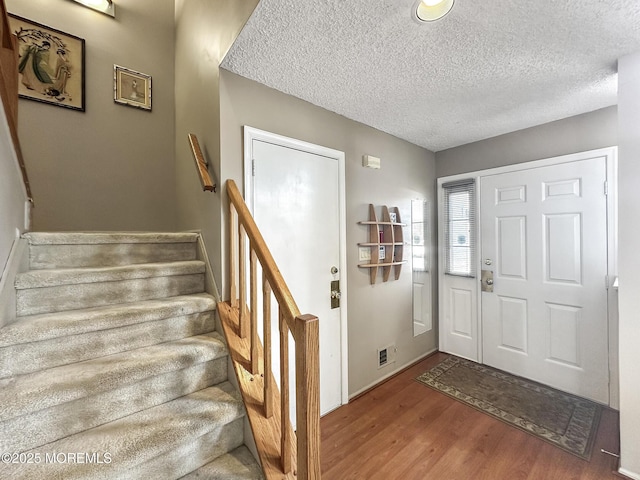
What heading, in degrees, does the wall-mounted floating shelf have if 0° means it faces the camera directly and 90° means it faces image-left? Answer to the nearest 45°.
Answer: approximately 315°

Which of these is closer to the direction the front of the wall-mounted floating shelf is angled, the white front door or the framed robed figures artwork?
the white front door

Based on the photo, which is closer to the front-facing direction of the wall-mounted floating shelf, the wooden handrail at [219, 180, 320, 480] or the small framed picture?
the wooden handrail

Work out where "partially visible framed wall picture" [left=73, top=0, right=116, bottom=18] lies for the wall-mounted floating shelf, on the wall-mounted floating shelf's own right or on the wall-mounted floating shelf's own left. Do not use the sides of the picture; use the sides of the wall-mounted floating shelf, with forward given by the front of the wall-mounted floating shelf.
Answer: on the wall-mounted floating shelf's own right

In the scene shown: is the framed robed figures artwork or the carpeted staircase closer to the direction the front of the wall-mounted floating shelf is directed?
the carpeted staircase

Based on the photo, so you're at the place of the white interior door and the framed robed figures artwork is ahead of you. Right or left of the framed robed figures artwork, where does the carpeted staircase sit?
left

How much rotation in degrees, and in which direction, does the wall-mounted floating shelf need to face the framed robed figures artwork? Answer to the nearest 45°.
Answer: approximately 135° to its right

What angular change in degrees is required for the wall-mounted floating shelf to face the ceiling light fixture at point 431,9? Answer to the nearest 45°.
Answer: approximately 45° to its right

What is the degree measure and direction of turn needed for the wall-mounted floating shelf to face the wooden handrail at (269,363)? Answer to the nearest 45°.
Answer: approximately 45° to its right

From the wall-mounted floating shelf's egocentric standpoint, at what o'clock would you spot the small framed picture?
The small framed picture is roughly at 4 o'clock from the wall-mounted floating shelf.

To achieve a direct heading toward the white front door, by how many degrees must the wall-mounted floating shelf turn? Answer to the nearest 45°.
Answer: approximately 45° to its left

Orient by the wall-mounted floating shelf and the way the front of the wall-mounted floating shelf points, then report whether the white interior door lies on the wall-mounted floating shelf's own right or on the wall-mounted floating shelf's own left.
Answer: on the wall-mounted floating shelf's own right
